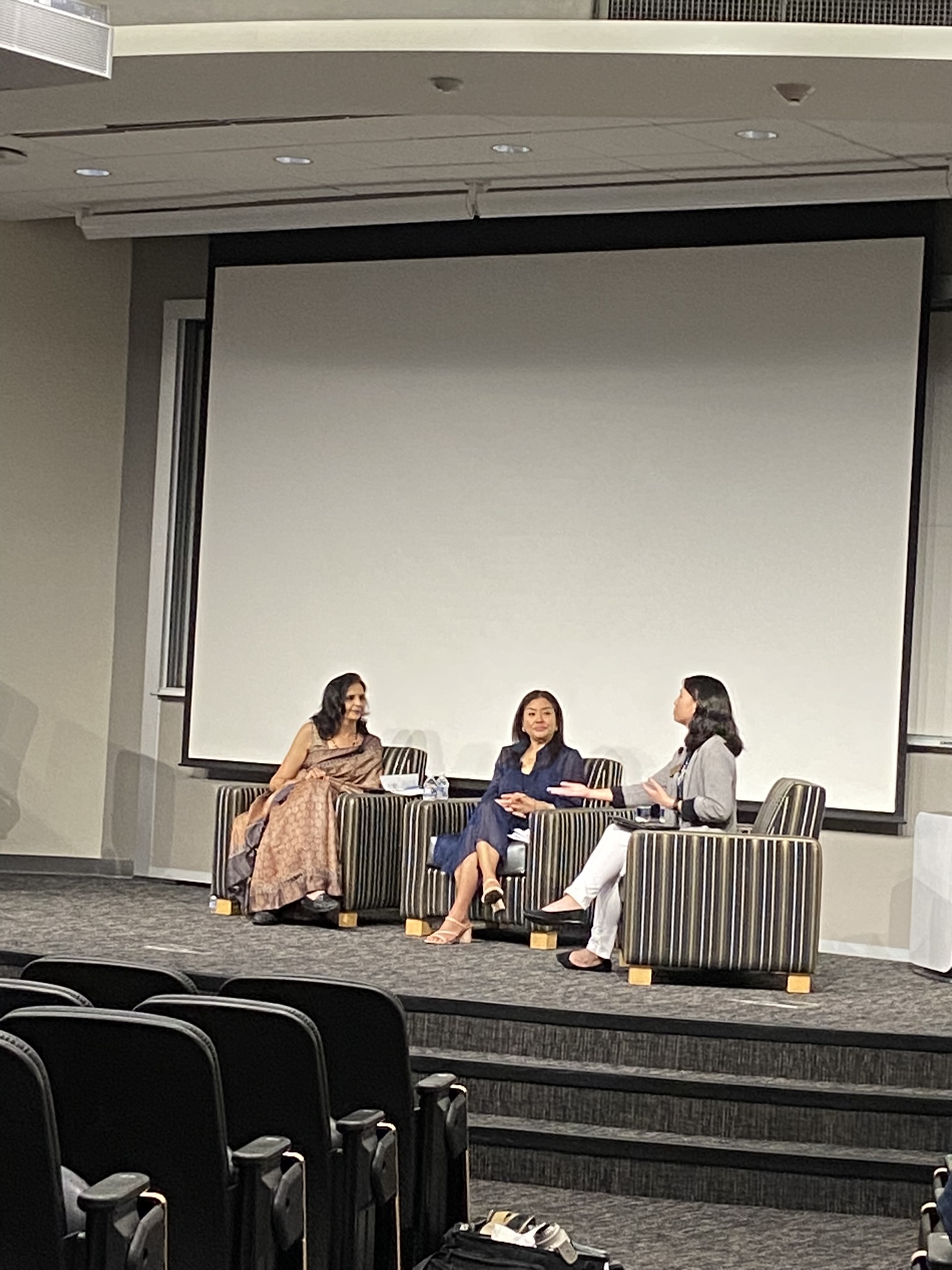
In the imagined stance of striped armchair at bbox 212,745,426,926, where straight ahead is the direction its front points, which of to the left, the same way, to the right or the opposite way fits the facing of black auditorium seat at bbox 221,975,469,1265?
the opposite way

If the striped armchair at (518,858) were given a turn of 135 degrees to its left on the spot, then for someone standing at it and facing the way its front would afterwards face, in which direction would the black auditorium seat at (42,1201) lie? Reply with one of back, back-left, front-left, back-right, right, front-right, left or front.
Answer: right

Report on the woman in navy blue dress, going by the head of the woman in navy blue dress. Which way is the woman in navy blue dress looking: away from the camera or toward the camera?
toward the camera

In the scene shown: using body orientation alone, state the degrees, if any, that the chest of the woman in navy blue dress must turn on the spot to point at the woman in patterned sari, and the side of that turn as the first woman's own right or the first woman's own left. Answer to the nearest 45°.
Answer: approximately 45° to the first woman's own right

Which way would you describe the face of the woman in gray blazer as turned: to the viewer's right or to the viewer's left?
to the viewer's left

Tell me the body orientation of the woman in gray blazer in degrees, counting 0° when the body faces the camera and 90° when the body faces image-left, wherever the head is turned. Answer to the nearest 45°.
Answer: approximately 90°

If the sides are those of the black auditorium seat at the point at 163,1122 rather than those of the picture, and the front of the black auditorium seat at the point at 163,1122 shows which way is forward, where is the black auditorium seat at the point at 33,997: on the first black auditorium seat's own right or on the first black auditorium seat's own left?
on the first black auditorium seat's own left

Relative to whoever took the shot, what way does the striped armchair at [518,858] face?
facing the viewer and to the left of the viewer

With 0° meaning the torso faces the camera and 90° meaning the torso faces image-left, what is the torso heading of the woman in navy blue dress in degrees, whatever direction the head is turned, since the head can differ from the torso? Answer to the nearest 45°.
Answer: approximately 45°

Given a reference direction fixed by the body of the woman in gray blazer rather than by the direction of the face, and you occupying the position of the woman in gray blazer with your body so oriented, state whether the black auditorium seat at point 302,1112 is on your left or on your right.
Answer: on your left

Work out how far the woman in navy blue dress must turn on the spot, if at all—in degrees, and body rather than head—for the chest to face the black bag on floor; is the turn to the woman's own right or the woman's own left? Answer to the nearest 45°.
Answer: approximately 45° to the woman's own left

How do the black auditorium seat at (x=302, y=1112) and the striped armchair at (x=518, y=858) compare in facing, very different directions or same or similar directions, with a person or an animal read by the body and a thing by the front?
very different directions

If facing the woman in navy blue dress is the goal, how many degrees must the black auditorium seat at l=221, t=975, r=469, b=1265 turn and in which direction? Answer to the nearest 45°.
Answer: approximately 45° to its left

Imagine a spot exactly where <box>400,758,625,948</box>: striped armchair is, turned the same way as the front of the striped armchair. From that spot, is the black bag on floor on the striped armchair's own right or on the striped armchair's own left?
on the striped armchair's own left

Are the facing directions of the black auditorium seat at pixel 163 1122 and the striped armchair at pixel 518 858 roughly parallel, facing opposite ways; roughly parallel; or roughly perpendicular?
roughly parallel, facing opposite ways

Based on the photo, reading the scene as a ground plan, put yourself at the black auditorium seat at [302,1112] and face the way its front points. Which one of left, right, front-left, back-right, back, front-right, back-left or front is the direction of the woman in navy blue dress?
front-left

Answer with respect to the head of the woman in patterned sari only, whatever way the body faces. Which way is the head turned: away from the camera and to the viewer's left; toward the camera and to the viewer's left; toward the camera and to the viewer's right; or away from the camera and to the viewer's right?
toward the camera and to the viewer's right

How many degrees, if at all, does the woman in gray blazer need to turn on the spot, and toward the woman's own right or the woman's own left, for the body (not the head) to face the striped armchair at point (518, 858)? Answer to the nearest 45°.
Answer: approximately 45° to the woman's own right

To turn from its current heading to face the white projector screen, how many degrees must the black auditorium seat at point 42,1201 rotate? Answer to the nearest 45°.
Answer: approximately 45° to its left

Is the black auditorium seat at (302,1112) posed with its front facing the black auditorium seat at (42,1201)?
no
